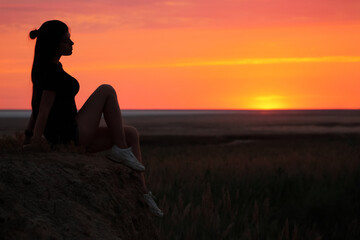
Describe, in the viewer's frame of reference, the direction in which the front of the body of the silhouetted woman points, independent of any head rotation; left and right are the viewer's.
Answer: facing to the right of the viewer

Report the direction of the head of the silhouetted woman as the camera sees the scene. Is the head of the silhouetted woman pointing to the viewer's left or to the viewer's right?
to the viewer's right
